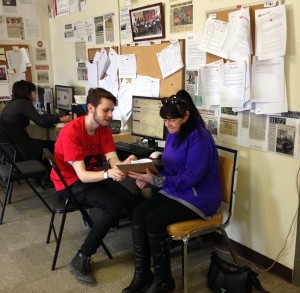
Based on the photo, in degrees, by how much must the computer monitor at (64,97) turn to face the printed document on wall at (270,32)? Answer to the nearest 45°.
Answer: approximately 90° to its left

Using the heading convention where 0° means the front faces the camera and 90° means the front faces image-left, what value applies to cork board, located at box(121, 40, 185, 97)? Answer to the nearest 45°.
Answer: approximately 45°

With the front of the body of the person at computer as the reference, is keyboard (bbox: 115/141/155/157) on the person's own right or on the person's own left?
on the person's own right

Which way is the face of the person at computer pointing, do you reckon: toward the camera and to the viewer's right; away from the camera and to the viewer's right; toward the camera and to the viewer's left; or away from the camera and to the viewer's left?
away from the camera and to the viewer's right

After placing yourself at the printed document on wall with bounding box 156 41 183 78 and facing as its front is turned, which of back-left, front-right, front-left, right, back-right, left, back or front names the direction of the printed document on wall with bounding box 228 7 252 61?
left

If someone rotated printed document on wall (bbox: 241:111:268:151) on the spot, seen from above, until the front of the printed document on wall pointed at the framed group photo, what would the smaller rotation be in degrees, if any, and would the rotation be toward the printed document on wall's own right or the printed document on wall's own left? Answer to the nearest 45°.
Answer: approximately 90° to the printed document on wall's own right

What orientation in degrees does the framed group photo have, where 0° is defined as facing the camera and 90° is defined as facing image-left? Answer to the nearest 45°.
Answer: approximately 45°

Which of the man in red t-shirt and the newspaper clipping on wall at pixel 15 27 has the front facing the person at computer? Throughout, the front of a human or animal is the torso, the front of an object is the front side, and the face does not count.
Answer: the newspaper clipping on wall

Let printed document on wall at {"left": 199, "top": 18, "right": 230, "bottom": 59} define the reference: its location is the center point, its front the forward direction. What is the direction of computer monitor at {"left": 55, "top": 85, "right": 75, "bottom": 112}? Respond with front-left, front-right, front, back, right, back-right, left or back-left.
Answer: right

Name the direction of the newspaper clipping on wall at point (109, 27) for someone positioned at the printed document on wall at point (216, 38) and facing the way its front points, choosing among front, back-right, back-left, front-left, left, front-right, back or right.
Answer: right

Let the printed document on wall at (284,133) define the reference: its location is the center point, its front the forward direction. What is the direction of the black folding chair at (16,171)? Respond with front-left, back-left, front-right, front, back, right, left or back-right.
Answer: front-right

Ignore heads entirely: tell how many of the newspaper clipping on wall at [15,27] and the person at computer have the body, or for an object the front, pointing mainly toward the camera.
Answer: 1

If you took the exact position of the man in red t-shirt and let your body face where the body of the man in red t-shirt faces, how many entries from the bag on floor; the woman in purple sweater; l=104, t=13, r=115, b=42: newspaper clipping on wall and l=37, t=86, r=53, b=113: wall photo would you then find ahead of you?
2
